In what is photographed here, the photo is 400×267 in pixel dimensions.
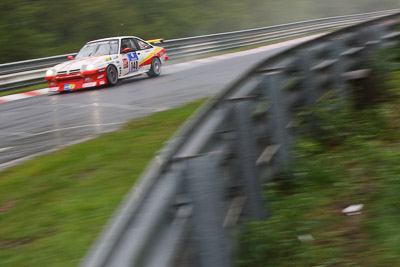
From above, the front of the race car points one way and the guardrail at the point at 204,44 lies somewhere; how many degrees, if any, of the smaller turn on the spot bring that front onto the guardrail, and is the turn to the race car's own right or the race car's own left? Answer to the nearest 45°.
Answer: approximately 180°

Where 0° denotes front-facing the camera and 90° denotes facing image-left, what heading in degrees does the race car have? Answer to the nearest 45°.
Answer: approximately 45°
